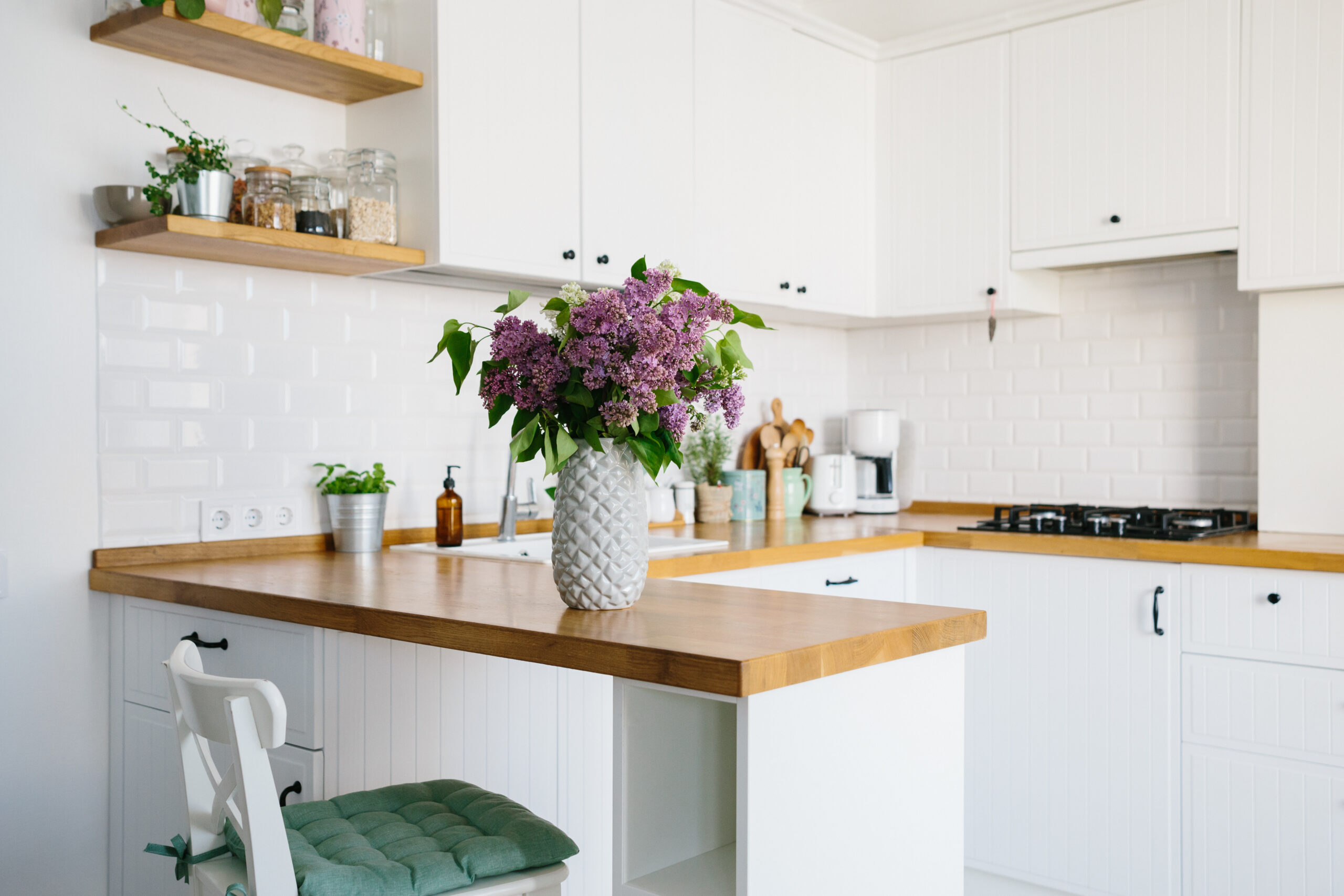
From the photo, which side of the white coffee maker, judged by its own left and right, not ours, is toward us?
front

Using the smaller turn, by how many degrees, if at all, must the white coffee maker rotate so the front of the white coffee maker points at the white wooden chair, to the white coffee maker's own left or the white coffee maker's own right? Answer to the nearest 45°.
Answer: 0° — it already faces it

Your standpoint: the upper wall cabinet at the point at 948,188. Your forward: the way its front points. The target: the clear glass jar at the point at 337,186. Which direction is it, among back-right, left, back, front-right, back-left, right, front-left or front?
front

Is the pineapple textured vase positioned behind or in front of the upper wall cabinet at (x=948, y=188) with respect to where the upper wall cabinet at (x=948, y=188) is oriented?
in front

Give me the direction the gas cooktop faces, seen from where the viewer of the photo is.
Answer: facing the viewer and to the left of the viewer

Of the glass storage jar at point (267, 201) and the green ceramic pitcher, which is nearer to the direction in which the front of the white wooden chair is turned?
the green ceramic pitcher

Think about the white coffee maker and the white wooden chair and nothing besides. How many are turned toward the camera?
1

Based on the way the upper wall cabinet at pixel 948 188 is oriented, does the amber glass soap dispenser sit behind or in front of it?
in front

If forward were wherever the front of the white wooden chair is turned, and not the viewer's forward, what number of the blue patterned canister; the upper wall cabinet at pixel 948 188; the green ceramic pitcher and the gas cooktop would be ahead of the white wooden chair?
4

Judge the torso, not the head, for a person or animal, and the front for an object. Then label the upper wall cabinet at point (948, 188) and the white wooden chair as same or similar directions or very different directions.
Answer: very different directions
